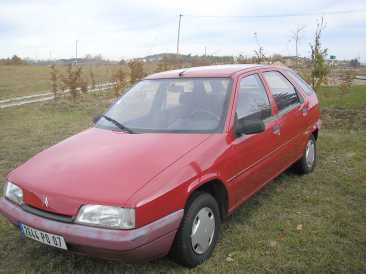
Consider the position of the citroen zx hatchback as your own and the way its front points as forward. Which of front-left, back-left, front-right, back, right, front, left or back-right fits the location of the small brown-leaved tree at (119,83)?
back-right

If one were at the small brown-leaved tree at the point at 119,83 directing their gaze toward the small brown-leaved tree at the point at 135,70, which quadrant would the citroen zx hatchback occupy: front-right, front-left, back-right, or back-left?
back-right

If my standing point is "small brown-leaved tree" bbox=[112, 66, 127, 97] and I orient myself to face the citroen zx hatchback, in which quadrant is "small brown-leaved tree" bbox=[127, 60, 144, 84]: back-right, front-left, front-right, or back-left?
back-left

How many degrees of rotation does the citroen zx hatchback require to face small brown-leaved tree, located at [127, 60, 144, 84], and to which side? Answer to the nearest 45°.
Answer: approximately 135° to its right

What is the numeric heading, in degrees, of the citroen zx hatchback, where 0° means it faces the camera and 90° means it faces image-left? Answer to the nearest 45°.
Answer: approximately 45°
